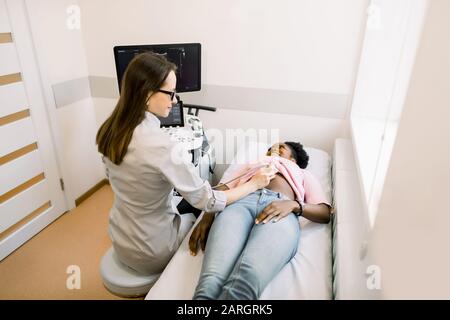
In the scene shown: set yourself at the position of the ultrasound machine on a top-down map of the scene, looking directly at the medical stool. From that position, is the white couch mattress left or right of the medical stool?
left

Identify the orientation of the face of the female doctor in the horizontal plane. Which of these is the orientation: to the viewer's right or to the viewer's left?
to the viewer's right

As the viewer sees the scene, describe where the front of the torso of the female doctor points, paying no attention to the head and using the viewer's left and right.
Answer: facing away from the viewer and to the right of the viewer
